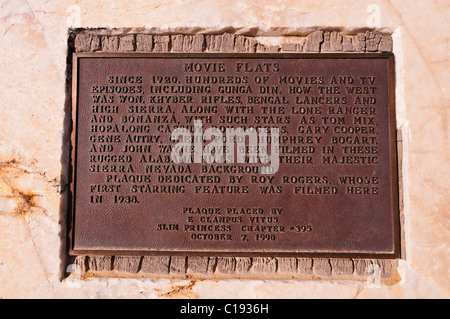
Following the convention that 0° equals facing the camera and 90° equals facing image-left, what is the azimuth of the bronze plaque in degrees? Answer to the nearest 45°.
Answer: approximately 0°
